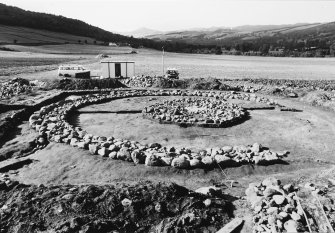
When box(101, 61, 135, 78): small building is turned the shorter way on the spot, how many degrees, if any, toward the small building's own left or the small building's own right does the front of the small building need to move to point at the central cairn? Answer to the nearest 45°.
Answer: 0° — it already faces it

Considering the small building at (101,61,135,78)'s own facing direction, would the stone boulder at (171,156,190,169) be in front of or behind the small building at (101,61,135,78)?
in front

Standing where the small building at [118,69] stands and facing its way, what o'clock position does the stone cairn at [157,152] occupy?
The stone cairn is roughly at 12 o'clock from the small building.

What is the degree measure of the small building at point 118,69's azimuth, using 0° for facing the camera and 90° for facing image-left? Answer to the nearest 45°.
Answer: approximately 0°

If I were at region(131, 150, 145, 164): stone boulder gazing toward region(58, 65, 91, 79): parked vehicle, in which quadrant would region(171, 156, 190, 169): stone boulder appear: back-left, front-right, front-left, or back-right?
back-right

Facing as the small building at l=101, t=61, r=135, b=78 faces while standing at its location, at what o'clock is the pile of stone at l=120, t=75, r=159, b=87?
The pile of stone is roughly at 11 o'clock from the small building.

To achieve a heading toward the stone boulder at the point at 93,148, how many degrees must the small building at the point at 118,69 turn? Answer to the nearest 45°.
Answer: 0° — it already faces it

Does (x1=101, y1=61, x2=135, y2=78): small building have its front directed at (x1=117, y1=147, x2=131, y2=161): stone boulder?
yes
